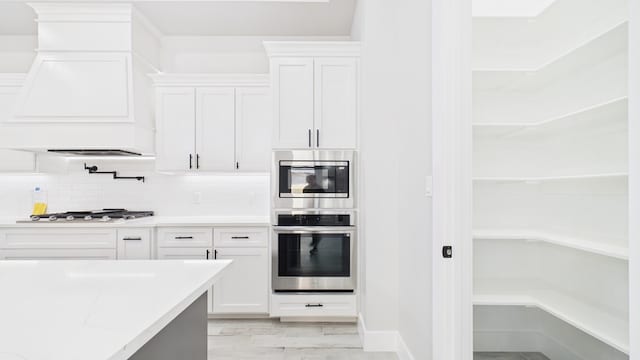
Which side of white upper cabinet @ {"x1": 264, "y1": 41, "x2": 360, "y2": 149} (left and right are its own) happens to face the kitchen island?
front

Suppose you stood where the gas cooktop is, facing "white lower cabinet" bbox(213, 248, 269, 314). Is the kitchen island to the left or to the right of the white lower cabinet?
right

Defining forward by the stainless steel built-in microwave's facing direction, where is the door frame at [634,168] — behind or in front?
in front

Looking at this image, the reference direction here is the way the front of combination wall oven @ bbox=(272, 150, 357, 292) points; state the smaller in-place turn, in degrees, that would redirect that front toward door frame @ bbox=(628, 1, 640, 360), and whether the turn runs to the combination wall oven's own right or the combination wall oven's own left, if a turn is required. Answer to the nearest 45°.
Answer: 0° — it already faces it

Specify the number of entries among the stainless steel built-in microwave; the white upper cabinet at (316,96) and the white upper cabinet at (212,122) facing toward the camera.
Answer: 3

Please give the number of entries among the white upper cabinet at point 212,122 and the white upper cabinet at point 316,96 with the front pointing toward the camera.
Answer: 2

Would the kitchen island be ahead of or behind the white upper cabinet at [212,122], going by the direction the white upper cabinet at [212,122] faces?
ahead

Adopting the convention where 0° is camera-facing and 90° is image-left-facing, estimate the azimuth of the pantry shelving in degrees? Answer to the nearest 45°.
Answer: approximately 45°

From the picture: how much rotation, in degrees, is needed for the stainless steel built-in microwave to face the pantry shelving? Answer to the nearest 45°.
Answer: approximately 45° to its left

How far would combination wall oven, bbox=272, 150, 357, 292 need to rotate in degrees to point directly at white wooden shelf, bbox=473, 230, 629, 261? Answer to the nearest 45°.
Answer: approximately 45° to its left

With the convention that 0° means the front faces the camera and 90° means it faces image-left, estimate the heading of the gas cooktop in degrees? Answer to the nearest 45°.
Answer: approximately 0°
